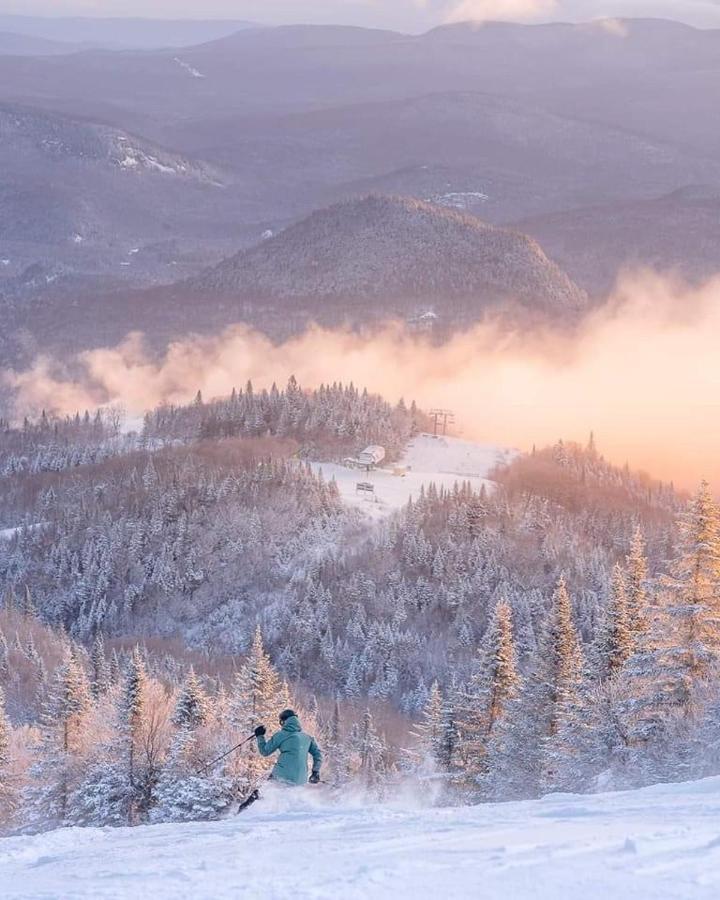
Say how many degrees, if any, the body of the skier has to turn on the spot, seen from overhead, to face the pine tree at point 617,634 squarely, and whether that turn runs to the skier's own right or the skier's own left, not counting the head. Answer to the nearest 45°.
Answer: approximately 90° to the skier's own right

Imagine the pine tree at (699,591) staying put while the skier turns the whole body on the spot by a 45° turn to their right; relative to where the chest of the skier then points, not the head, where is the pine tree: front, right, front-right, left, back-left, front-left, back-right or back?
front-right

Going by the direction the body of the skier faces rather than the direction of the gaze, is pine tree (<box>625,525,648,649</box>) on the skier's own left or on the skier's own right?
on the skier's own right

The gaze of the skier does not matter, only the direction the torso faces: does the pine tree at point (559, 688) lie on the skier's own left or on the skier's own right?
on the skier's own right

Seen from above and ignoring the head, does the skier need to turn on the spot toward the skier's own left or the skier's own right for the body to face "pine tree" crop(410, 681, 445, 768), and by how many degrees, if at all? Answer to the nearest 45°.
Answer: approximately 45° to the skier's own right

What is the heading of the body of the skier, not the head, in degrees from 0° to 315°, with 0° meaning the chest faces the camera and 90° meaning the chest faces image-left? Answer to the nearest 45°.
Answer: approximately 135°

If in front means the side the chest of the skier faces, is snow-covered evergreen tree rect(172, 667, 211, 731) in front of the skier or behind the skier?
in front
